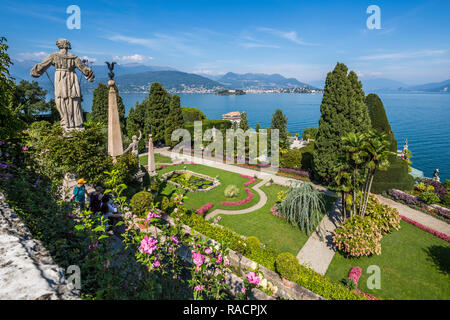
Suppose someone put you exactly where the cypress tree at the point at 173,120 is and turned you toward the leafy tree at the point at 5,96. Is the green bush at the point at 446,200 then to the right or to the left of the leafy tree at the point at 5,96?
left

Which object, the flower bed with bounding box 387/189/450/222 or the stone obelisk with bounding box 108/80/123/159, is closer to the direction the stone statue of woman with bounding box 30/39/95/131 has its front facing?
the stone obelisk

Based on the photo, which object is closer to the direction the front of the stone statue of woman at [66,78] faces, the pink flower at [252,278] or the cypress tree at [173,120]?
the cypress tree

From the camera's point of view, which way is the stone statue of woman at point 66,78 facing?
away from the camera

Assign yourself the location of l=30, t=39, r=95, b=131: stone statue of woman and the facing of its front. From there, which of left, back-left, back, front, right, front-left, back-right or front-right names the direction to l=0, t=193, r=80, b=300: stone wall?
back
